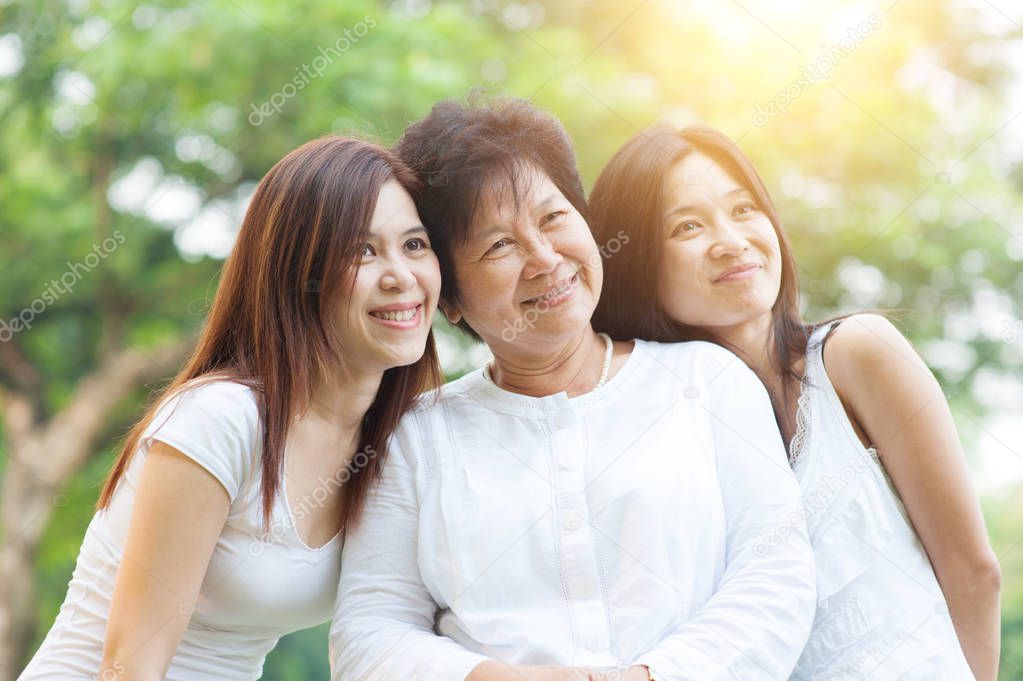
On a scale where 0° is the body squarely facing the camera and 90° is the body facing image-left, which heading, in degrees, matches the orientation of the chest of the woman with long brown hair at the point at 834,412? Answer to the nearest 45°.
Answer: approximately 45°

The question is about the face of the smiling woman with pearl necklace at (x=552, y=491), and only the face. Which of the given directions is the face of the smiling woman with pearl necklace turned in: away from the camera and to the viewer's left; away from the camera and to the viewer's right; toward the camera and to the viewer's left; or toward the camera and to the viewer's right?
toward the camera and to the viewer's right

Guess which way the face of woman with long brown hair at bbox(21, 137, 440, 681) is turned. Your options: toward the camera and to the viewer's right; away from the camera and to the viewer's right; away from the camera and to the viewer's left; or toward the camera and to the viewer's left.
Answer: toward the camera and to the viewer's right

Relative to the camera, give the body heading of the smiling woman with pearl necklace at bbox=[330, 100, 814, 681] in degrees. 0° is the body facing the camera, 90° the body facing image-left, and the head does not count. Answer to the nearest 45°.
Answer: approximately 0°
